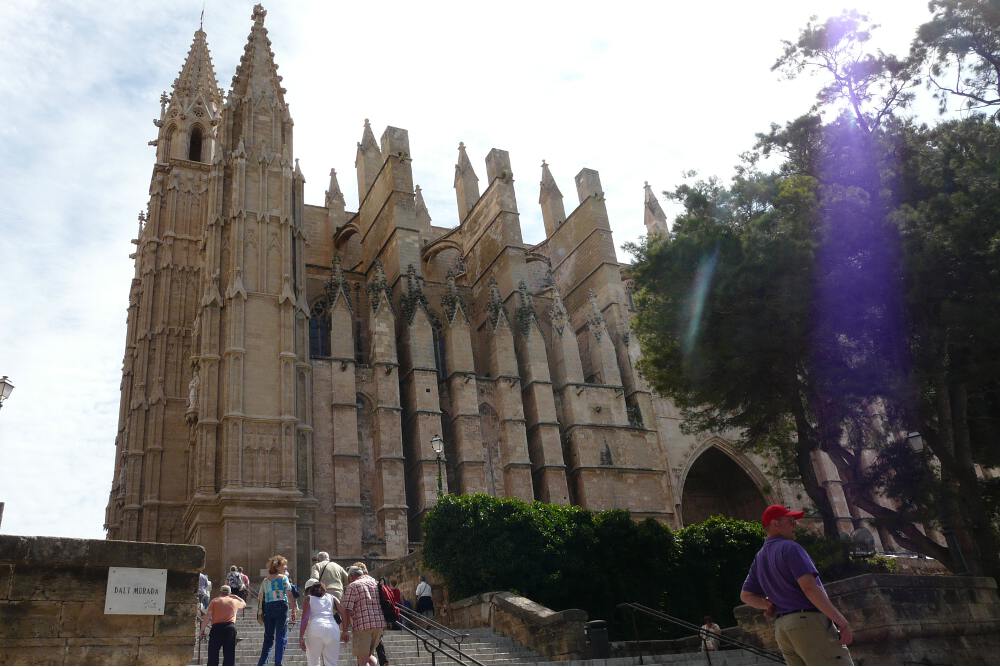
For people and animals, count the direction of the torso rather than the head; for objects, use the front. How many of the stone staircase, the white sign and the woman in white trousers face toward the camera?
2

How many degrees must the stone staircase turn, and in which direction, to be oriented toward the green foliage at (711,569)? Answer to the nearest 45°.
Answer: approximately 135° to its left

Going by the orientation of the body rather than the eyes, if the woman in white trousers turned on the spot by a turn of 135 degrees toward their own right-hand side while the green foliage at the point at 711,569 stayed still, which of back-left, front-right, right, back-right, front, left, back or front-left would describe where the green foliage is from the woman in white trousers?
left

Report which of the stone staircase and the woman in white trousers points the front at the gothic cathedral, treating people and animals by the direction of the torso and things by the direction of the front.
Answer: the woman in white trousers

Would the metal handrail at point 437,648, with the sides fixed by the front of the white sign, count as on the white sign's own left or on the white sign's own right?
on the white sign's own left

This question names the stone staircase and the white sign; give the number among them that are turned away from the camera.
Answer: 0

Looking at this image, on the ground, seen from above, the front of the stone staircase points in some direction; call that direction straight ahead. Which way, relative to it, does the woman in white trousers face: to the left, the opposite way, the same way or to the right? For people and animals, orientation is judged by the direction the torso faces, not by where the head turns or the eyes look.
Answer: the opposite way

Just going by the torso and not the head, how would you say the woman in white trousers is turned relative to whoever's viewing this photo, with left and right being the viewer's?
facing away from the viewer

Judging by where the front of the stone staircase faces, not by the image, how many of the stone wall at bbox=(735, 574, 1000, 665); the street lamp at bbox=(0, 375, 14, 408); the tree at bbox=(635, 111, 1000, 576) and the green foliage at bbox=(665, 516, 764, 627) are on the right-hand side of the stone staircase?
1

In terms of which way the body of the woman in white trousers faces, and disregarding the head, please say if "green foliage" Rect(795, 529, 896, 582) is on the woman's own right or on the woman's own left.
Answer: on the woman's own right

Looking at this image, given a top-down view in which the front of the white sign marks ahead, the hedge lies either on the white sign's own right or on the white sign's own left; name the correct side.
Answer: on the white sign's own left

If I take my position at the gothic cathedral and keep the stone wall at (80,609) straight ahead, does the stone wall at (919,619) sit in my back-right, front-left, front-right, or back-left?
front-left

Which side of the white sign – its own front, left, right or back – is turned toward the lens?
front

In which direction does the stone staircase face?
toward the camera

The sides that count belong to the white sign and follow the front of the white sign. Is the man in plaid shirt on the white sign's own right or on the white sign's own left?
on the white sign's own left
